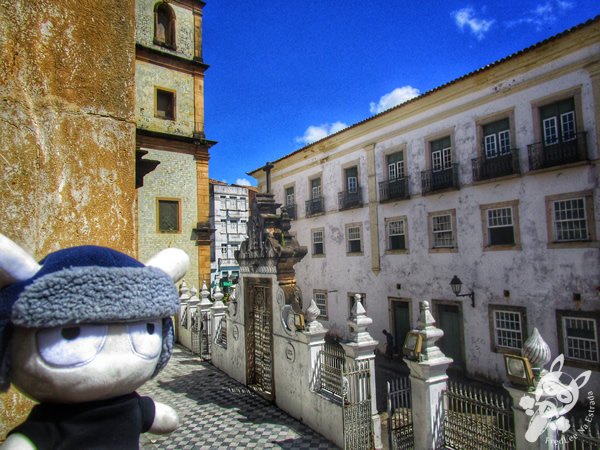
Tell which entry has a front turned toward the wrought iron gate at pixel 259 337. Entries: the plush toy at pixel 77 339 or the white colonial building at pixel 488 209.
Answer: the white colonial building

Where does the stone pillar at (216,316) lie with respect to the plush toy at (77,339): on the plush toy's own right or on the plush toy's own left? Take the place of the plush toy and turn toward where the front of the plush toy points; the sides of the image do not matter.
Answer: on the plush toy's own left

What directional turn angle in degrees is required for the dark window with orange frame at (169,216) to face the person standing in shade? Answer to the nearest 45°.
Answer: approximately 45° to its left

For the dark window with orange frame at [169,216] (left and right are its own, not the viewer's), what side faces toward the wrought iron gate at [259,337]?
front

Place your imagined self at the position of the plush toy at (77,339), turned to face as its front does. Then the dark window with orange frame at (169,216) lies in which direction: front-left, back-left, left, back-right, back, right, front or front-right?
back-left

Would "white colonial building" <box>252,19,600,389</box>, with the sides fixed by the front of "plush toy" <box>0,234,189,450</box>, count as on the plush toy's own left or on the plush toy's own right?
on the plush toy's own left

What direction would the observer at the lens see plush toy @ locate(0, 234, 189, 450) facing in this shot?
facing the viewer and to the right of the viewer

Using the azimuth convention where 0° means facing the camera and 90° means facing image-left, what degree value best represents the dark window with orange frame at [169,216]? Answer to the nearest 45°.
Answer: approximately 0°

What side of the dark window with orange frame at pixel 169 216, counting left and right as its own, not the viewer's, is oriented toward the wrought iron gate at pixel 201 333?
front

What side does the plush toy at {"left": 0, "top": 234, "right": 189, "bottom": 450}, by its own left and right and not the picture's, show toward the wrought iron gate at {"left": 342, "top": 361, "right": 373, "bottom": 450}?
left

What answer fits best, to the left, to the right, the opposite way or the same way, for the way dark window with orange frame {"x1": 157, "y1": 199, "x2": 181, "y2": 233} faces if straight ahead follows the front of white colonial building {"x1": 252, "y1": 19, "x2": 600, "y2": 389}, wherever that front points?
to the left

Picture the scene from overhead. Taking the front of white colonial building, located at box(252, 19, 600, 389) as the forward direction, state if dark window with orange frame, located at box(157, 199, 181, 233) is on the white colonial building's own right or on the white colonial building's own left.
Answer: on the white colonial building's own right

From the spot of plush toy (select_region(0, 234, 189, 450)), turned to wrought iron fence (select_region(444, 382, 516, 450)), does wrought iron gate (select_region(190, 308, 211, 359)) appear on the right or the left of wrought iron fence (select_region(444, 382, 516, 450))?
left

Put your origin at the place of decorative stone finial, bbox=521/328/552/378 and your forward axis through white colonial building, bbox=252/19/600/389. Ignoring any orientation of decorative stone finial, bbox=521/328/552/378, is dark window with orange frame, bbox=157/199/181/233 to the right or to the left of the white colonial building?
left

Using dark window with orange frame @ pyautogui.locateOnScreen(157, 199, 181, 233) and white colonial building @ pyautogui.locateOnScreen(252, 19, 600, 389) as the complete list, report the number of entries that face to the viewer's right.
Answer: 0
